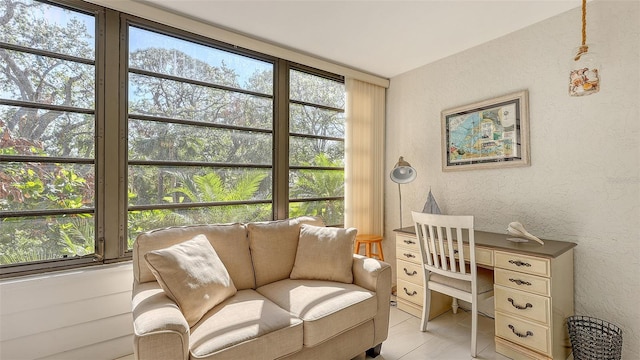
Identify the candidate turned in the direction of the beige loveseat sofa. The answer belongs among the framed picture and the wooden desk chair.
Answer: the framed picture

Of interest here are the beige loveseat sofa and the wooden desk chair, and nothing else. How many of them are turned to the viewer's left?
0

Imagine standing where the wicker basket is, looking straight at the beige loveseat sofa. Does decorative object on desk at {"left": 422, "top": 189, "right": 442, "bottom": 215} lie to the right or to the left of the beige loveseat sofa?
right

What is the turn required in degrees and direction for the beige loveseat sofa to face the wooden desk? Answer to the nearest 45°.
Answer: approximately 45° to its left

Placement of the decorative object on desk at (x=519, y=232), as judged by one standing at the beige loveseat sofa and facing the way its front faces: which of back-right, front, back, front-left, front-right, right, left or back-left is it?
front-left

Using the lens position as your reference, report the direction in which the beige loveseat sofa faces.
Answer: facing the viewer and to the right of the viewer

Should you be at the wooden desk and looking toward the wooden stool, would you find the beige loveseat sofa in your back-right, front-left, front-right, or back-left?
front-left

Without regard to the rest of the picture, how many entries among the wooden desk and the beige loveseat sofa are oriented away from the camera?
0

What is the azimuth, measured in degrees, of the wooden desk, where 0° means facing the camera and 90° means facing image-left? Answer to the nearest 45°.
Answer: approximately 45°

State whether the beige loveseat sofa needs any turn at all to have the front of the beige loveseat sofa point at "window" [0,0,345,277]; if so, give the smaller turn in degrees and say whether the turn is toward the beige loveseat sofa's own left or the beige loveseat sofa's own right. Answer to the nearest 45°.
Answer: approximately 180°

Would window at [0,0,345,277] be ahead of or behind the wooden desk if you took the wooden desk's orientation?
ahead

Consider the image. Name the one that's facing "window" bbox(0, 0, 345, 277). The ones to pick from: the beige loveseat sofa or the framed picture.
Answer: the framed picture
